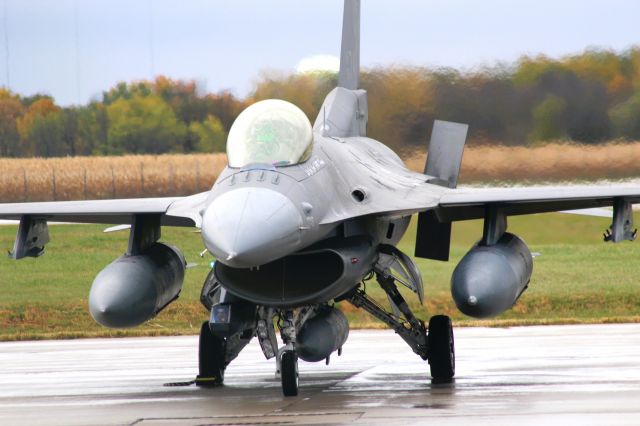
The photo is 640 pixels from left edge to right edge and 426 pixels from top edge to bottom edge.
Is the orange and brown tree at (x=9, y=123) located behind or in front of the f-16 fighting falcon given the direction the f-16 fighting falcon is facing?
behind

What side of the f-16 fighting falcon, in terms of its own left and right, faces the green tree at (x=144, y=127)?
back

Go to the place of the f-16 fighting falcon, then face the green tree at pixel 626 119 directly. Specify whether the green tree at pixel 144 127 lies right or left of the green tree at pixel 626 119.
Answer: left

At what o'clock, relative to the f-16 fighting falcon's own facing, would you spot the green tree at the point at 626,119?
The green tree is roughly at 7 o'clock from the f-16 fighting falcon.

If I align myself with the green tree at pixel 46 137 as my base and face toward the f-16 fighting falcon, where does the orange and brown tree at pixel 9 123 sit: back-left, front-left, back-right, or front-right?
back-right

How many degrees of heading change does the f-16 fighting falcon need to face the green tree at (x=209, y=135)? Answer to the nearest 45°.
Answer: approximately 180°

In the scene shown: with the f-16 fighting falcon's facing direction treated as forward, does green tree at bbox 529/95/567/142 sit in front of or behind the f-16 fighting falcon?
behind

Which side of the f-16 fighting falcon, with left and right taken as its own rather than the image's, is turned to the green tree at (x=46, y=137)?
back

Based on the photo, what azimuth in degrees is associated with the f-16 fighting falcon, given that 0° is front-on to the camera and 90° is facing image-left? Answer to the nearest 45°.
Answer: approximately 0°
